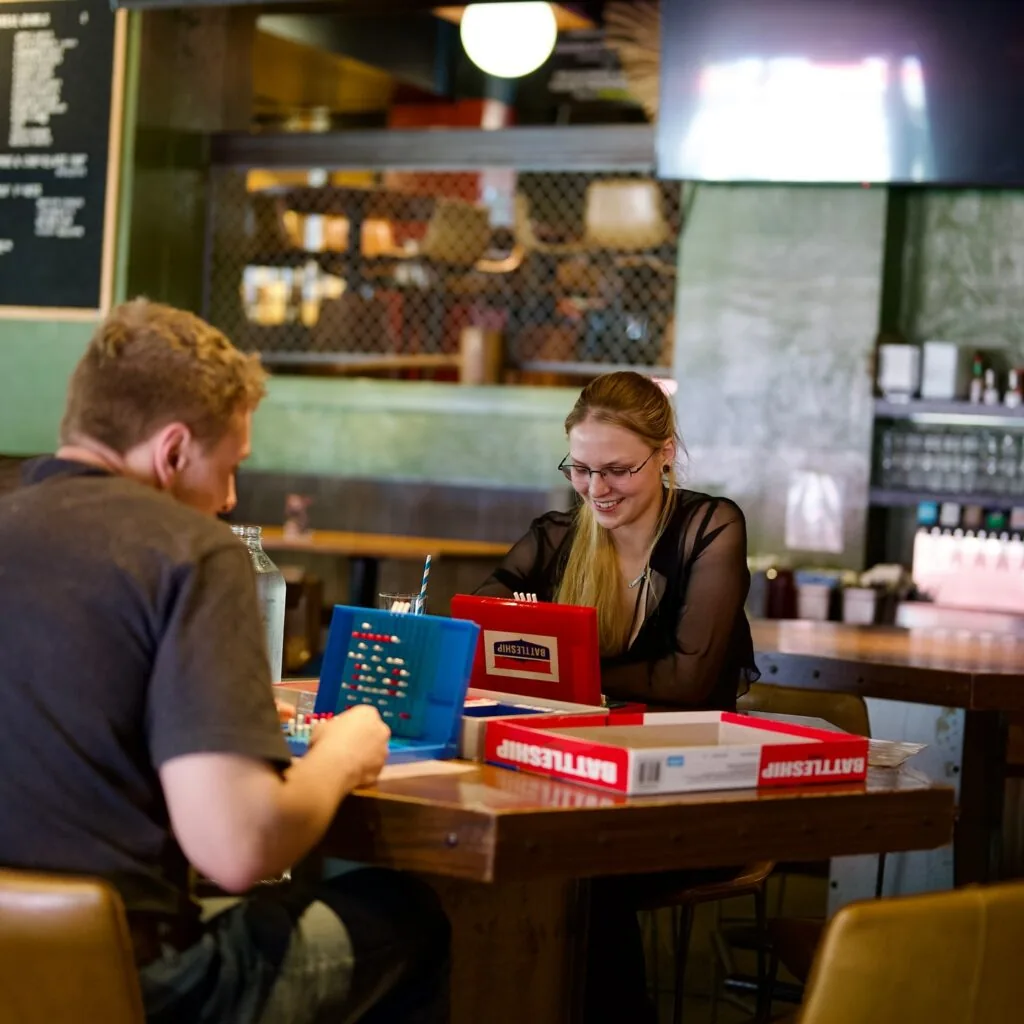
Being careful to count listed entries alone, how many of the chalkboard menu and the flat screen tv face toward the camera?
2

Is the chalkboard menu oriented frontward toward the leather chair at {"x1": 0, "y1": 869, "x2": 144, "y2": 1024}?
yes

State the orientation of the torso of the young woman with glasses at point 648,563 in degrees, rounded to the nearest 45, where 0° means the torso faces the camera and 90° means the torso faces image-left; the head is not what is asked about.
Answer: approximately 45°

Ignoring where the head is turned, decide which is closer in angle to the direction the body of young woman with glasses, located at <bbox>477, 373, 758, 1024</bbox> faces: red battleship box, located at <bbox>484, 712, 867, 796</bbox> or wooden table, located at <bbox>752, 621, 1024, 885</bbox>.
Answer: the red battleship box

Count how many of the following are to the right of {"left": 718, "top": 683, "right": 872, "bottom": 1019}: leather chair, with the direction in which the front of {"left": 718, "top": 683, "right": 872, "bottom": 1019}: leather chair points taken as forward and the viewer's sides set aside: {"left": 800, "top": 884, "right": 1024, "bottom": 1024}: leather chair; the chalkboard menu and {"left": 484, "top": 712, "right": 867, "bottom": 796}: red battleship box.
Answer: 1

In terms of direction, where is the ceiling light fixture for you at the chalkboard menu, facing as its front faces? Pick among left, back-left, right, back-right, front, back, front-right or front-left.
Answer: left

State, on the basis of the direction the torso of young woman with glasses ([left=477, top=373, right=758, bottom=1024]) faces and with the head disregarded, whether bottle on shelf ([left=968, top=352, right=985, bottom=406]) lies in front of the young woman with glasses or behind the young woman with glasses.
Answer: behind

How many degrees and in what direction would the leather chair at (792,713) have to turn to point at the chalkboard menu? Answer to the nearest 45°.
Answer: approximately 90° to its right

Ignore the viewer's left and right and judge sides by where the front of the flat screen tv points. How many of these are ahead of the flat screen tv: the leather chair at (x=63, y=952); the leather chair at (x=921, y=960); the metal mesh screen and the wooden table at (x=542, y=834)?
3

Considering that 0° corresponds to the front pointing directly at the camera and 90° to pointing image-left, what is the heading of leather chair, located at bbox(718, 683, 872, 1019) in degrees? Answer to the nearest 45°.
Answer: approximately 45°

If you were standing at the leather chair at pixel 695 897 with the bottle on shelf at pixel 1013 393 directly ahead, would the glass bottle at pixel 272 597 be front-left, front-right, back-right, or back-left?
back-left
